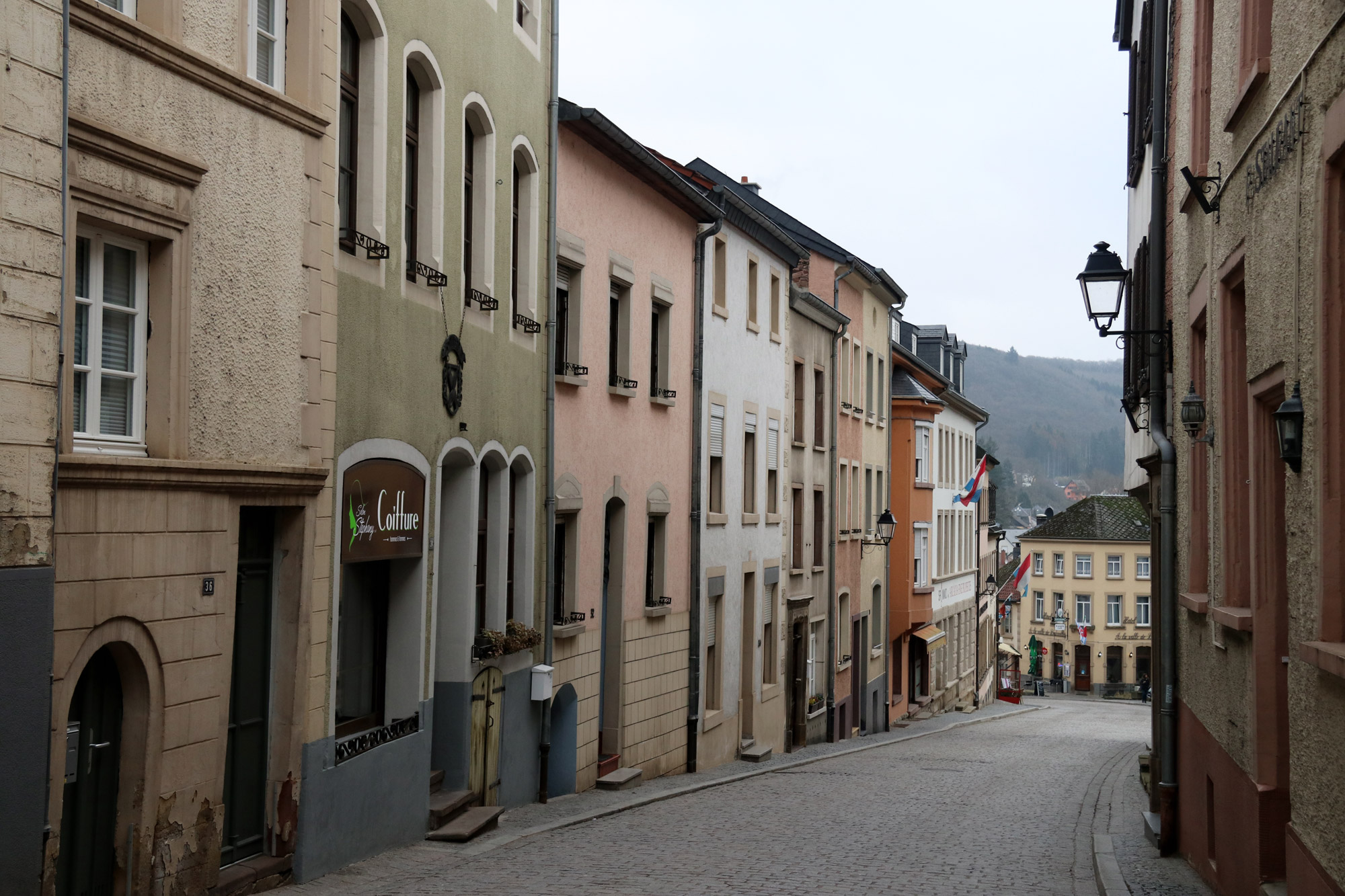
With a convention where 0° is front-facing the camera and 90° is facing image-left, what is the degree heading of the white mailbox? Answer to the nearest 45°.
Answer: approximately 315°

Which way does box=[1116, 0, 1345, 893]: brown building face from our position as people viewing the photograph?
facing to the left of the viewer

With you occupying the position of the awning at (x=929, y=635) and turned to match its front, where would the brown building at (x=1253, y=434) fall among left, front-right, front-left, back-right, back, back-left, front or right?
front-right

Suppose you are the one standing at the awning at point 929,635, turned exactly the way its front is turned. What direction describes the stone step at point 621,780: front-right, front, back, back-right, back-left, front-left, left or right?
front-right

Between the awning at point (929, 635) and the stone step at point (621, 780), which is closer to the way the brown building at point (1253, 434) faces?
the stone step

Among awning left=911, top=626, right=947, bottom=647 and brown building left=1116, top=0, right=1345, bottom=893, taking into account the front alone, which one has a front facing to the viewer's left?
the brown building

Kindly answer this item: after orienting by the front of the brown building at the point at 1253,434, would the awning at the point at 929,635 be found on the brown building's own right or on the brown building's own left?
on the brown building's own right

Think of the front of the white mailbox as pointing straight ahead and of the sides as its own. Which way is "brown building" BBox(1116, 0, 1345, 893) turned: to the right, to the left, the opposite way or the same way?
the opposite way
